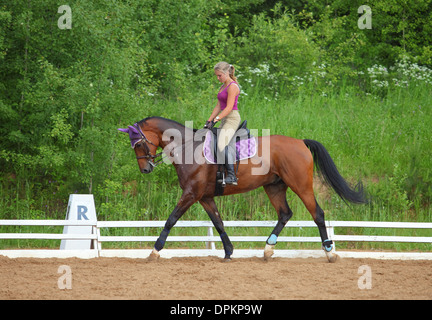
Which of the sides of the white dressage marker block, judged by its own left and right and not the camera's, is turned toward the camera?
front

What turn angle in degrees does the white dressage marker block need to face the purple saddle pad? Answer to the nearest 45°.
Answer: approximately 45° to its left

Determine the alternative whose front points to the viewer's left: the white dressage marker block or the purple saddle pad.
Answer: the purple saddle pad

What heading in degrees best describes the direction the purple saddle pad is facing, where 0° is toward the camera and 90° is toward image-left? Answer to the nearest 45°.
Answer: approximately 90°

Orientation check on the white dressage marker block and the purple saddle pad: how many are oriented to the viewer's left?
1

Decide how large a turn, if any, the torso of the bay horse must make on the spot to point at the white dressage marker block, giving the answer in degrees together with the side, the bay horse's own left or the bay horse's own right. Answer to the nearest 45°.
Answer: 0° — it already faces it

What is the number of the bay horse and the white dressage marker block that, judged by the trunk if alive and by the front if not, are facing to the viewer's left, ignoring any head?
1

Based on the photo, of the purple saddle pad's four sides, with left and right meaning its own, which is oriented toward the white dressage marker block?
front

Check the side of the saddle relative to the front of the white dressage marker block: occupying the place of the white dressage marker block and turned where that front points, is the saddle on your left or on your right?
on your left

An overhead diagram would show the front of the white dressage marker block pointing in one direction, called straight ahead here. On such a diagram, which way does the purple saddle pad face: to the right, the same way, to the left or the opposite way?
to the right

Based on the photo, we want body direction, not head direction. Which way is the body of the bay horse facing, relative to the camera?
to the viewer's left
